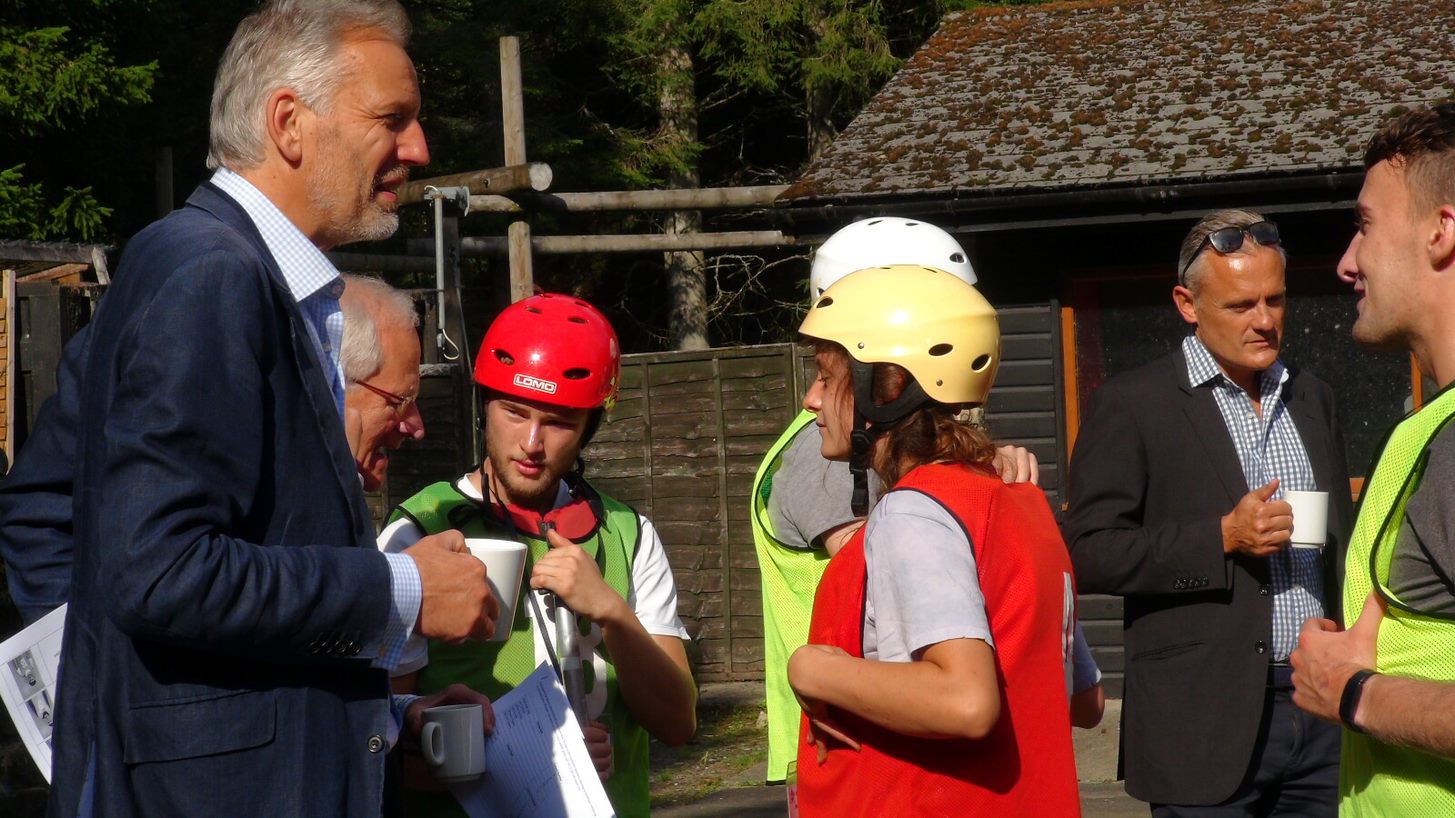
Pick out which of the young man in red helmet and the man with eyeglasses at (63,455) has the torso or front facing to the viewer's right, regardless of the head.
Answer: the man with eyeglasses

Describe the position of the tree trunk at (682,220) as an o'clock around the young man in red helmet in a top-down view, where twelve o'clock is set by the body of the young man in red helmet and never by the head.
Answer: The tree trunk is roughly at 6 o'clock from the young man in red helmet.

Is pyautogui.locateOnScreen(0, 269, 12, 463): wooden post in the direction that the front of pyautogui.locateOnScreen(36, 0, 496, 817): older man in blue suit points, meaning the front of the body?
no

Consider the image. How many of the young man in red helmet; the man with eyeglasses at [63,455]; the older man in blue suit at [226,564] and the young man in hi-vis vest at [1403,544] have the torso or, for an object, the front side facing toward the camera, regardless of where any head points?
1

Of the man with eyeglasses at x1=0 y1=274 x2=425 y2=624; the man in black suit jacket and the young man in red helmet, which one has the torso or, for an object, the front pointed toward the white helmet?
the man with eyeglasses

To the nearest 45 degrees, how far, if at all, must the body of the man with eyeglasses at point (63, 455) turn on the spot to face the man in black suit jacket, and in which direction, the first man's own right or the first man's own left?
0° — they already face them

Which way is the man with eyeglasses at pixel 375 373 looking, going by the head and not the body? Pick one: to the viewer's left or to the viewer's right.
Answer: to the viewer's right

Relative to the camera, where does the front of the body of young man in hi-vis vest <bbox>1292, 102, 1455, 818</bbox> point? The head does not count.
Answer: to the viewer's left

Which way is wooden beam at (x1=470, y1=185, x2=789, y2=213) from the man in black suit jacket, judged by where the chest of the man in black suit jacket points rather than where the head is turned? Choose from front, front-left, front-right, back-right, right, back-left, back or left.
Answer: back

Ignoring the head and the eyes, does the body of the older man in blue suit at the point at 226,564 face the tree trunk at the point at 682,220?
no

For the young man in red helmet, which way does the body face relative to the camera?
toward the camera

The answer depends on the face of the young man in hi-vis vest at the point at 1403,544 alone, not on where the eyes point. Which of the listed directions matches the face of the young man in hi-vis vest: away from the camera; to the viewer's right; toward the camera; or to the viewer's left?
to the viewer's left

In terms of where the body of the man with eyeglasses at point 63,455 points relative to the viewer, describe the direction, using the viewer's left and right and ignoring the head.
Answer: facing to the right of the viewer

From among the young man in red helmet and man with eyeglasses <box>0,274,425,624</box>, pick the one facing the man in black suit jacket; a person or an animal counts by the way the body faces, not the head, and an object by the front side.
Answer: the man with eyeglasses

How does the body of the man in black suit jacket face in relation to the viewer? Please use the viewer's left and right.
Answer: facing the viewer and to the right of the viewer

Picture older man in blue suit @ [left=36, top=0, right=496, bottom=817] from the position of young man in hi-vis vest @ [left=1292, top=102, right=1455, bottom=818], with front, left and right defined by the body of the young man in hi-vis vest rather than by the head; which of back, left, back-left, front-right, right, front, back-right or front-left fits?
front-left

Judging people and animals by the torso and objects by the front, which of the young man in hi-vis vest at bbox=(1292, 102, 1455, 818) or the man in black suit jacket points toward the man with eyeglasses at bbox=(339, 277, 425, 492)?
the young man in hi-vis vest

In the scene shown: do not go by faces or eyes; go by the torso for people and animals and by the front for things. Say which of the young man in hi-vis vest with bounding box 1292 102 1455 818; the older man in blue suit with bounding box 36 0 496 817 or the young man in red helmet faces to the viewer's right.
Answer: the older man in blue suit

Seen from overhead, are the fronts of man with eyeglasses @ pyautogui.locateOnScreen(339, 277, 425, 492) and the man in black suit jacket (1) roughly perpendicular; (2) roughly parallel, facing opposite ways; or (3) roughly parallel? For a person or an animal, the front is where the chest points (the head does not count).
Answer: roughly perpendicular
